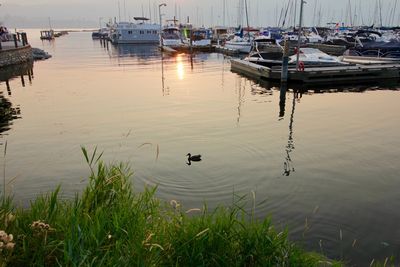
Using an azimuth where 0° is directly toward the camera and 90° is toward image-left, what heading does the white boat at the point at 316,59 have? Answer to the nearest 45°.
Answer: approximately 270°

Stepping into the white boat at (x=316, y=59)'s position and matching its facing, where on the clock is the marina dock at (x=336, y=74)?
The marina dock is roughly at 2 o'clock from the white boat.
